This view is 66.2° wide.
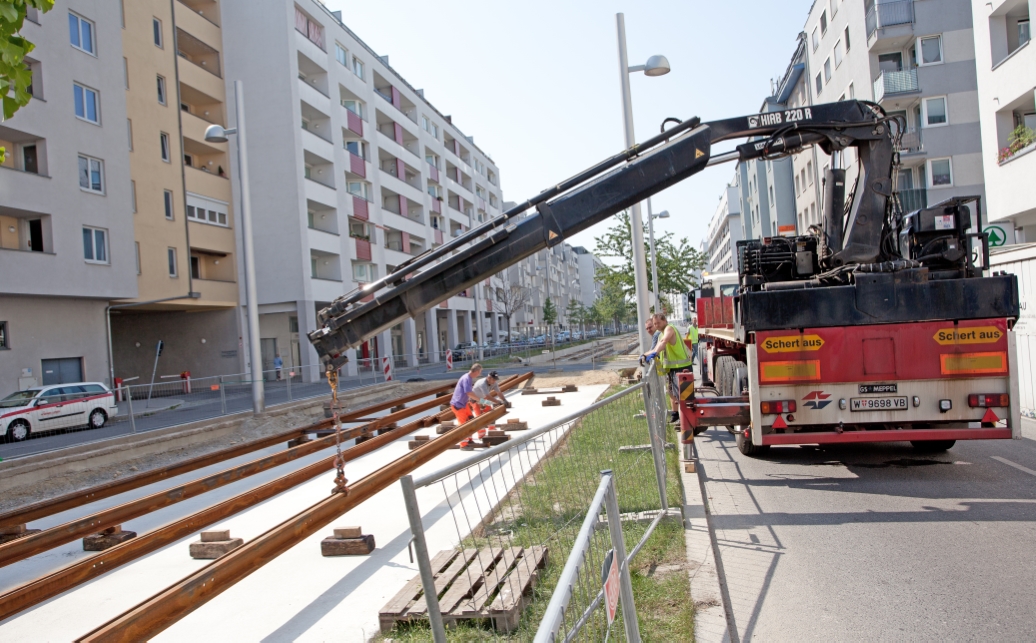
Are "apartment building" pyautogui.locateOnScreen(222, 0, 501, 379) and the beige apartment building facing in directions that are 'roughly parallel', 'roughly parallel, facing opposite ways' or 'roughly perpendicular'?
roughly parallel

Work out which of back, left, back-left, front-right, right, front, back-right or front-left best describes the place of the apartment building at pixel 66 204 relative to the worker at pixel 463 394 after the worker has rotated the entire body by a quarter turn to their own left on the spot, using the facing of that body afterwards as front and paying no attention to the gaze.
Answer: front-left

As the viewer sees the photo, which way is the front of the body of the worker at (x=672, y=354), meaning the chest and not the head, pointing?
to the viewer's left

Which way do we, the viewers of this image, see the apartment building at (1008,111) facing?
facing the viewer and to the left of the viewer

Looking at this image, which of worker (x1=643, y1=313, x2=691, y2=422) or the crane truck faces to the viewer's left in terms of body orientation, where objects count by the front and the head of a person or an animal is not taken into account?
the worker

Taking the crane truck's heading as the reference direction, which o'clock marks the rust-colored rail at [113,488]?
The rust-colored rail is roughly at 9 o'clock from the crane truck.

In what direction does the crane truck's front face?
away from the camera

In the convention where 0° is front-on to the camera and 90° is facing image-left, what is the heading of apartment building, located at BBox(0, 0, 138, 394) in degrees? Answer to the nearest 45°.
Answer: approximately 315°

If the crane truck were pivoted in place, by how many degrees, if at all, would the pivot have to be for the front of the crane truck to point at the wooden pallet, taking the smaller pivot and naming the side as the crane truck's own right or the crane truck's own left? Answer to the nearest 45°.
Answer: approximately 135° to the crane truck's own left

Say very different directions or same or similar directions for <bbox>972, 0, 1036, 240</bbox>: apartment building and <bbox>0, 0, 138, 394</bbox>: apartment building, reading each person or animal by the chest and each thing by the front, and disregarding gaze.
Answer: very different directions

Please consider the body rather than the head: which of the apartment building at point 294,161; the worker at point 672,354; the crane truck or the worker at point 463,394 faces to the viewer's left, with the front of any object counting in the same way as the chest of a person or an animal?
the worker at point 672,354

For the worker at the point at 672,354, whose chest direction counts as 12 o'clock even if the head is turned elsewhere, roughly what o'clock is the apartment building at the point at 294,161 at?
The apartment building is roughly at 2 o'clock from the worker.

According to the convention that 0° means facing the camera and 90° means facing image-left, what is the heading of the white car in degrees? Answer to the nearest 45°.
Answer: approximately 45°

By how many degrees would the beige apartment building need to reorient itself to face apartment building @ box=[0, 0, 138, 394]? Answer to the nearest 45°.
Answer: approximately 45° to its right

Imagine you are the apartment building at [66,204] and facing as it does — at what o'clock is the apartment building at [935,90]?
the apartment building at [935,90] is roughly at 11 o'clock from the apartment building at [66,204].

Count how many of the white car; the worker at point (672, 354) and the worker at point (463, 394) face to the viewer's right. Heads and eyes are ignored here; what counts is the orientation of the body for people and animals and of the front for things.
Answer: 1

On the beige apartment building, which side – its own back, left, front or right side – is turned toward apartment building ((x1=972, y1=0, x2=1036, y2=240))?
front

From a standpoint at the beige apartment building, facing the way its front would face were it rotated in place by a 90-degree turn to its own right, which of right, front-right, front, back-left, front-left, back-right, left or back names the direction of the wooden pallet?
front-left
